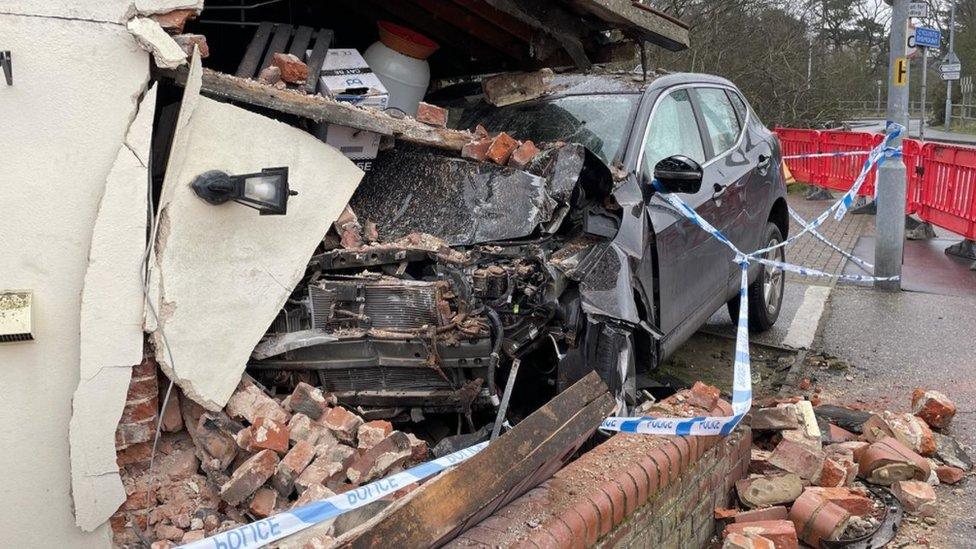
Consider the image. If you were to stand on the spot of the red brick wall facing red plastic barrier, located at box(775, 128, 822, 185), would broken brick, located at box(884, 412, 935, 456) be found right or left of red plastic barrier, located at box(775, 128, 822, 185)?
right

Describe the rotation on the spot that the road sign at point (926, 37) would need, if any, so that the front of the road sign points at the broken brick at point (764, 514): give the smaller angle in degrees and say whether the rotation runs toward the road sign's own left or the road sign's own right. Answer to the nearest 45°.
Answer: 0° — it already faces it

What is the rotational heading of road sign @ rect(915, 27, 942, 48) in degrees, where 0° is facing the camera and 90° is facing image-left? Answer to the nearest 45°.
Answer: approximately 0°

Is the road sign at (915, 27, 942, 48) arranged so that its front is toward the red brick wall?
yes

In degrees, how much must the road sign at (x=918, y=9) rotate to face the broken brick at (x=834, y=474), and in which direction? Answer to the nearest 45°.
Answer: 0° — it already faces it

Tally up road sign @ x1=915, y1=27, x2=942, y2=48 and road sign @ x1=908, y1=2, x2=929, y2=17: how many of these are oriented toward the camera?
2

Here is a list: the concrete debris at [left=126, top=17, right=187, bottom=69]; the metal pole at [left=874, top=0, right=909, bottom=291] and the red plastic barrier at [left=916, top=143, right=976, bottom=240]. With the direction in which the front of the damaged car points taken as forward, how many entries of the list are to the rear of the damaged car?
2

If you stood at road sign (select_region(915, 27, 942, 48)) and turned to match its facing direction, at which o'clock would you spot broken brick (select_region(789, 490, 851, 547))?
The broken brick is roughly at 12 o'clock from the road sign.

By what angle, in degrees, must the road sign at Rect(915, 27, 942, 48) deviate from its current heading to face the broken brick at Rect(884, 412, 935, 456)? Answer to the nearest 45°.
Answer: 0° — it already faces it

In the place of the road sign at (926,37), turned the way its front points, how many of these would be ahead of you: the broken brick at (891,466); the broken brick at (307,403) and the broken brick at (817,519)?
3

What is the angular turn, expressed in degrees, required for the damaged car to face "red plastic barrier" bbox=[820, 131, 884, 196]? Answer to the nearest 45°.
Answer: approximately 180°

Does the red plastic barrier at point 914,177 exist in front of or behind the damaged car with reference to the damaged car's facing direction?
behind
